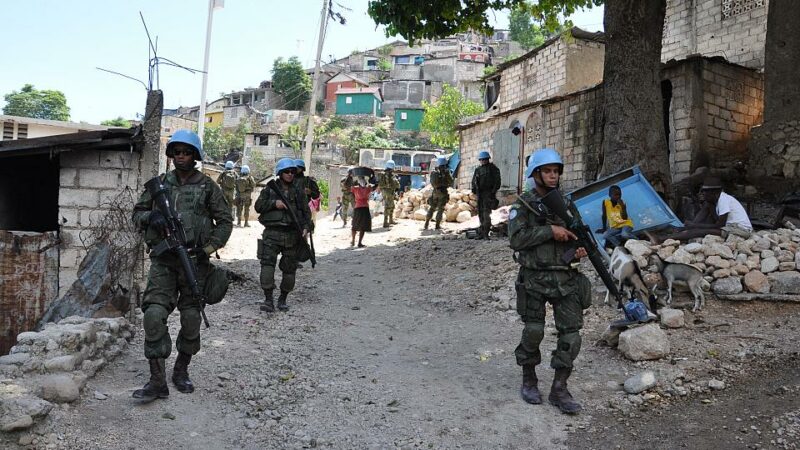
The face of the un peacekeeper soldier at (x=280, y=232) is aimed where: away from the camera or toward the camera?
toward the camera

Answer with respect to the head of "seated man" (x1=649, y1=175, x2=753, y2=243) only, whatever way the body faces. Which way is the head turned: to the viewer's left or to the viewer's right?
to the viewer's left

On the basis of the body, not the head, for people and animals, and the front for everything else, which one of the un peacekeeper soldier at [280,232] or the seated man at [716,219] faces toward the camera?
the un peacekeeper soldier

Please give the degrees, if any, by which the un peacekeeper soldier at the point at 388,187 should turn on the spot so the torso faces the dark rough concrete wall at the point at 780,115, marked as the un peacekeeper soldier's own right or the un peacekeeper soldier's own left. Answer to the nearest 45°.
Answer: approximately 45° to the un peacekeeper soldier's own left

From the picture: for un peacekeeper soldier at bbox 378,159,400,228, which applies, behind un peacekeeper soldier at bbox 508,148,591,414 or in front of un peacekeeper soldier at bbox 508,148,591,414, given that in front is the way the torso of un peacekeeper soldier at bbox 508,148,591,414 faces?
behind

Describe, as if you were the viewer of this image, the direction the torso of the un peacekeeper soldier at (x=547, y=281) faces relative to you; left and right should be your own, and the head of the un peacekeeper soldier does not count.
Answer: facing the viewer and to the right of the viewer

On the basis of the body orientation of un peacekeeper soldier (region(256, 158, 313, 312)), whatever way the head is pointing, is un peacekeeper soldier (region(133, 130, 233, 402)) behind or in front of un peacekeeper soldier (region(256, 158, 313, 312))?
in front

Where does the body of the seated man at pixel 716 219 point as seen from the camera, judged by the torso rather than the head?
to the viewer's left

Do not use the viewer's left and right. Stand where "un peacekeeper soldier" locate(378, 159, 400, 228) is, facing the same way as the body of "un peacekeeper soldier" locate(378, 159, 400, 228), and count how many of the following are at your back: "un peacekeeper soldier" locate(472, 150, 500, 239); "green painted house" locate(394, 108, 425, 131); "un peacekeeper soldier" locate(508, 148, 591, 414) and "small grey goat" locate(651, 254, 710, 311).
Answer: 1

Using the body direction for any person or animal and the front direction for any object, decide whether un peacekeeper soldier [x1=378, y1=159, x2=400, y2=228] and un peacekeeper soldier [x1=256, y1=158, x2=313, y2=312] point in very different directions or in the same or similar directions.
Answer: same or similar directions

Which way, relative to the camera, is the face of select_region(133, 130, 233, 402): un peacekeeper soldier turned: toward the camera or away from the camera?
toward the camera

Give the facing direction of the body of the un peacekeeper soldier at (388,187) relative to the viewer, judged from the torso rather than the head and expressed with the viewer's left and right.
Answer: facing the viewer
